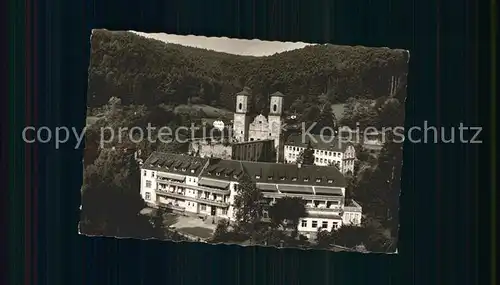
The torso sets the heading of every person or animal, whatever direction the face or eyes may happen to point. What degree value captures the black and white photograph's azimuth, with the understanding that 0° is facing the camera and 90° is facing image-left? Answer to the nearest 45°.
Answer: approximately 0°
